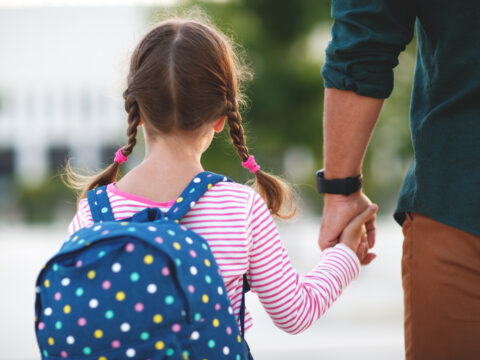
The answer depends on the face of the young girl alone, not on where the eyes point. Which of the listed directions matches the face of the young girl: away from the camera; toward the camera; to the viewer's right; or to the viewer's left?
away from the camera

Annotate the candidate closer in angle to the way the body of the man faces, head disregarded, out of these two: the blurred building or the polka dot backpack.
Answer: the blurred building

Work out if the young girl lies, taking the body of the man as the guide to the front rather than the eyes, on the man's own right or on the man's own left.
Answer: on the man's own left

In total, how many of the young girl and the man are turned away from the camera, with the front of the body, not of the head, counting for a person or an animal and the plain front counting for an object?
2

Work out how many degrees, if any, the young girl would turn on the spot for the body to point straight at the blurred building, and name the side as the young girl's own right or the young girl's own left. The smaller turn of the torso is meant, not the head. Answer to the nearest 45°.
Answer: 0° — they already face it

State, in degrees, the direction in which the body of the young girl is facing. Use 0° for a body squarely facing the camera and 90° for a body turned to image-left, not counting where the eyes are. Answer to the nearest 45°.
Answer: approximately 180°

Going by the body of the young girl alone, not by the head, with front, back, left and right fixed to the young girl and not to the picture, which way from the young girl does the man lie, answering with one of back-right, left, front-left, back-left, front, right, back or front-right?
right

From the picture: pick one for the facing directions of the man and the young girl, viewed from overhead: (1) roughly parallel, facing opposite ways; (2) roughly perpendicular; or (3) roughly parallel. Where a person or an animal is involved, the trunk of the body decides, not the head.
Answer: roughly parallel

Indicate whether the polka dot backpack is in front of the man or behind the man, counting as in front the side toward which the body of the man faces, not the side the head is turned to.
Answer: behind

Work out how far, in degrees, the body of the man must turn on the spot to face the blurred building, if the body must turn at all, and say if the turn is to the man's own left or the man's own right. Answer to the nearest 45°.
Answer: approximately 45° to the man's own left

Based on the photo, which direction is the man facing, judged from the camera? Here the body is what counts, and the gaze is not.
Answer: away from the camera
